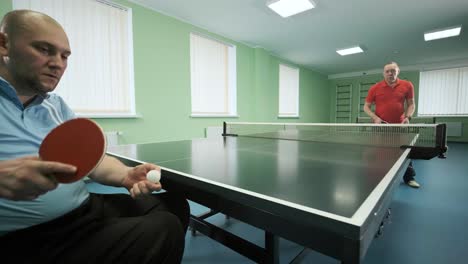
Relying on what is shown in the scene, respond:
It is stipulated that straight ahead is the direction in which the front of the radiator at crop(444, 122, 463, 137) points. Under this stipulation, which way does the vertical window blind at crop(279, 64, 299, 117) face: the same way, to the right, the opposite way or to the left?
to the left

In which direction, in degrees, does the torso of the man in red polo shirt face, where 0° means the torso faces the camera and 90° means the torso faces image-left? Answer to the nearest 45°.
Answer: approximately 0°

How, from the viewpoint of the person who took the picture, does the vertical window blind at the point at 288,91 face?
facing the viewer and to the right of the viewer

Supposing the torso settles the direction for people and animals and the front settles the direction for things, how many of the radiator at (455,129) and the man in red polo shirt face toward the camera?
2

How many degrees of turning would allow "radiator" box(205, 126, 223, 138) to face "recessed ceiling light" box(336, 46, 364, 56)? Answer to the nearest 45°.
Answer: approximately 45° to its left

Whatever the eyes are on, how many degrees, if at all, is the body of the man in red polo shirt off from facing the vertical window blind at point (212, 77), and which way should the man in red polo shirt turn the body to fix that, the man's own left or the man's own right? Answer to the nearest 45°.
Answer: approximately 90° to the man's own right

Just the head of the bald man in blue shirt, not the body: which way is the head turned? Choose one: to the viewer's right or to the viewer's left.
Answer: to the viewer's right

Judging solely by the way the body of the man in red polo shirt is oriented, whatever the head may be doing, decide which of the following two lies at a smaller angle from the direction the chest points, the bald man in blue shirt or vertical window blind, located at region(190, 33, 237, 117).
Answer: the bald man in blue shirt

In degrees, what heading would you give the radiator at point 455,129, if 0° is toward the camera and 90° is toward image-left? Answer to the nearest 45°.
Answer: approximately 0°

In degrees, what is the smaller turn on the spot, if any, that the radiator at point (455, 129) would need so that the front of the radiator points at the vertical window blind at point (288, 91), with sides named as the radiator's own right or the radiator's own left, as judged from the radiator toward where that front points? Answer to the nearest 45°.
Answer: approximately 45° to the radiator's own right

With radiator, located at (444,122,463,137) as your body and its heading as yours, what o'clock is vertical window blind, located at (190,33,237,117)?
The vertical window blind is roughly at 1 o'clock from the radiator.

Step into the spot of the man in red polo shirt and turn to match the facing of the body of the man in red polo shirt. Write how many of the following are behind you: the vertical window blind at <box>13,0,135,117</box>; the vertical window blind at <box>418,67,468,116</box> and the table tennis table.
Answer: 1

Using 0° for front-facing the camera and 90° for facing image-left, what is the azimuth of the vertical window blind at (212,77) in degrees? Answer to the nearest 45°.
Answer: approximately 315°

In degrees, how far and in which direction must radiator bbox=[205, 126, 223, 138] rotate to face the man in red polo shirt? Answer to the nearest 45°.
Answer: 0° — it already faces them
